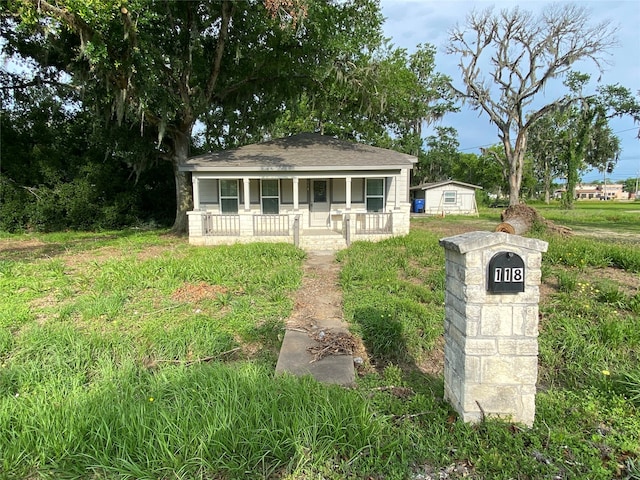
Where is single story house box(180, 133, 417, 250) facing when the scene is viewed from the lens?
facing the viewer

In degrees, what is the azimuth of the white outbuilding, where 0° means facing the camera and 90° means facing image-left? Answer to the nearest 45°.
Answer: approximately 0°

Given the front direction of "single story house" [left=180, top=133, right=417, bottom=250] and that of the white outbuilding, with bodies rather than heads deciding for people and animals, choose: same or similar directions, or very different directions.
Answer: same or similar directions

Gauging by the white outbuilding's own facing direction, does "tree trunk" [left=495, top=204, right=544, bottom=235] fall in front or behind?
in front

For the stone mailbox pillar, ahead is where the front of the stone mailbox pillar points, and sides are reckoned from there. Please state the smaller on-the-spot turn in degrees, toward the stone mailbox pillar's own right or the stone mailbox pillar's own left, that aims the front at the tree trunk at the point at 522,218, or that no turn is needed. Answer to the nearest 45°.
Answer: approximately 180°

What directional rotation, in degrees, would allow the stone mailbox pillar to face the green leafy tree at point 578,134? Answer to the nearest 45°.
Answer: approximately 180°

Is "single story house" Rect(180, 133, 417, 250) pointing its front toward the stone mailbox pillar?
yes

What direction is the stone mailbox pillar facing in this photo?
toward the camera

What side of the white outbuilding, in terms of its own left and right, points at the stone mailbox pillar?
front

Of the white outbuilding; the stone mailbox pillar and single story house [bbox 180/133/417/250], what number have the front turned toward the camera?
3

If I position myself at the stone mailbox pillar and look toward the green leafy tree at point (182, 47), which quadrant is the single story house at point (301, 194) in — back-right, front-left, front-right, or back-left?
front-right

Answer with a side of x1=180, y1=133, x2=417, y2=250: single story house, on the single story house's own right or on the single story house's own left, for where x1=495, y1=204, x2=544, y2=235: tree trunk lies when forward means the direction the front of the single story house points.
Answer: on the single story house's own left

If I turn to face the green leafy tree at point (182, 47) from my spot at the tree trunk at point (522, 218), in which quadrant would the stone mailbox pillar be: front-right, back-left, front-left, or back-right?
front-left

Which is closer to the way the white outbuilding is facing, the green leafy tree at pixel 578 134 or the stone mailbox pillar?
the stone mailbox pillar
